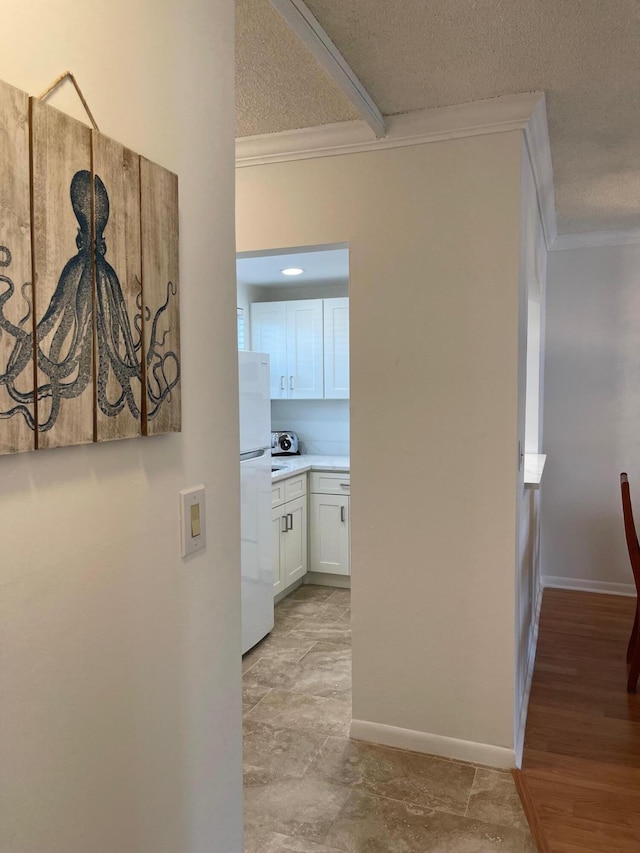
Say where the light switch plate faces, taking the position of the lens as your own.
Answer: facing the viewer and to the right of the viewer

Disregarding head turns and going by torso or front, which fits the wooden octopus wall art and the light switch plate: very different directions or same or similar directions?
same or similar directions

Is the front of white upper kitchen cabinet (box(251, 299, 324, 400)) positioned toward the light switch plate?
yes

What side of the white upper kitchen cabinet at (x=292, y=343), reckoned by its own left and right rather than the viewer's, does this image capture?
front

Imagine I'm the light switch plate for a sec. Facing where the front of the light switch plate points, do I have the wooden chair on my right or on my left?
on my left

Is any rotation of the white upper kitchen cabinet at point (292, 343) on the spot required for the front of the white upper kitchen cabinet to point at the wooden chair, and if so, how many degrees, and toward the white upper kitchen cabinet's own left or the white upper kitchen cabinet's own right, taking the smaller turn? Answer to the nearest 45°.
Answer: approximately 45° to the white upper kitchen cabinet's own left

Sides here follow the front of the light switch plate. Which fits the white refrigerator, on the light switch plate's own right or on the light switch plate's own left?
on the light switch plate's own left

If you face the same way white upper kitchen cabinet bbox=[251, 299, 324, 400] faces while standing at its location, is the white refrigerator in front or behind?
in front
